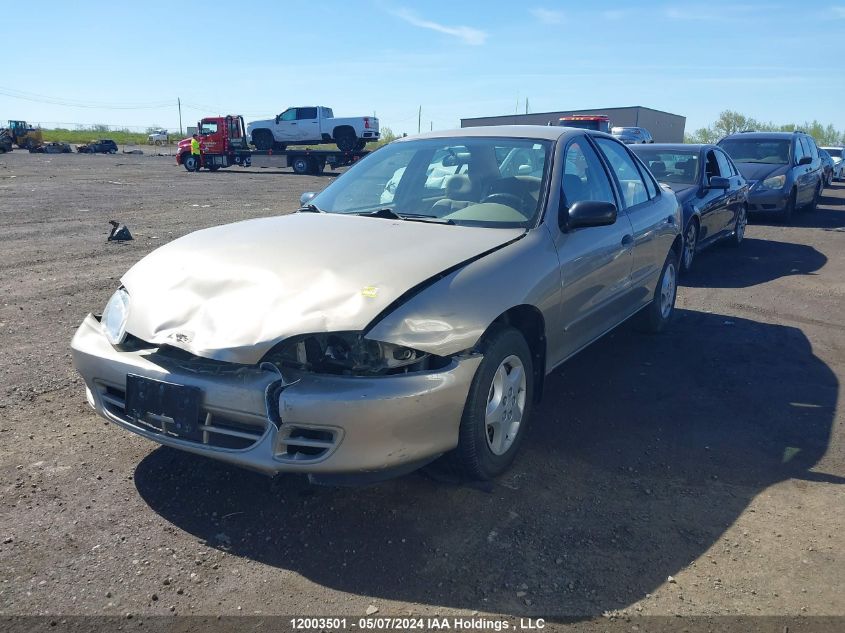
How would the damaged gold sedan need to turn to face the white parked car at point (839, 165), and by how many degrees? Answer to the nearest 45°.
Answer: approximately 180°

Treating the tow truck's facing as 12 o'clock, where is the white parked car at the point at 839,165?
The white parked car is roughly at 7 o'clock from the tow truck.

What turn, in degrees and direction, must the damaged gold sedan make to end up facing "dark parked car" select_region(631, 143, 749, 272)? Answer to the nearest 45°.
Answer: approximately 180°

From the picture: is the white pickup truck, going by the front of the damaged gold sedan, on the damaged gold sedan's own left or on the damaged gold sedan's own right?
on the damaged gold sedan's own right

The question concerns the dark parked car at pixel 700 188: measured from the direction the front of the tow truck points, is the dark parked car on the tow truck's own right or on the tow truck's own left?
on the tow truck's own left

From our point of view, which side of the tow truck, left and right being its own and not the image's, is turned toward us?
left
